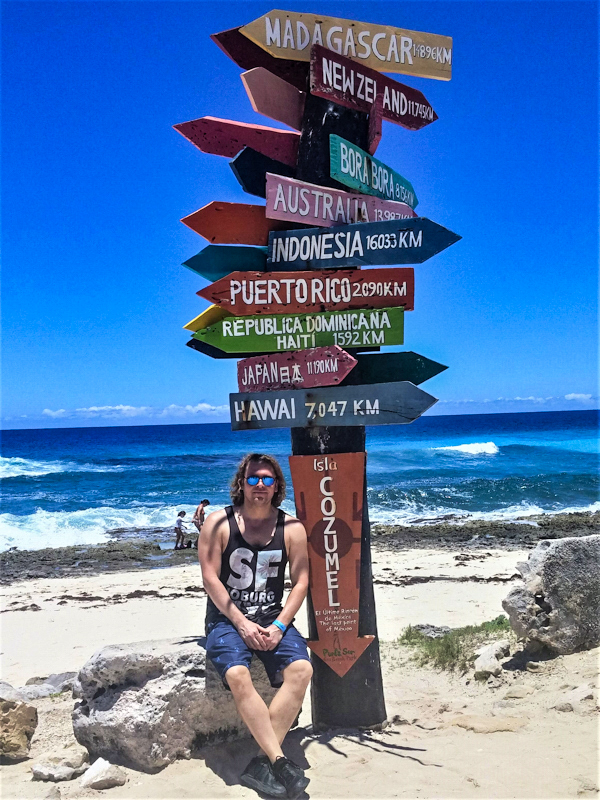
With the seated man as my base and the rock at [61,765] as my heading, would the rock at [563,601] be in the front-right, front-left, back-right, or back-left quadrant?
back-right

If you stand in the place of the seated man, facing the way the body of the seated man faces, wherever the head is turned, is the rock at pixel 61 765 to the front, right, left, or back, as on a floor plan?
right

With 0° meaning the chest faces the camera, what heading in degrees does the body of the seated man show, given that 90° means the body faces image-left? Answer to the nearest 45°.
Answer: approximately 0°

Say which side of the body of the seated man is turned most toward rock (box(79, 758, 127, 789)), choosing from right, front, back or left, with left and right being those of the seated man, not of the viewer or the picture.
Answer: right
